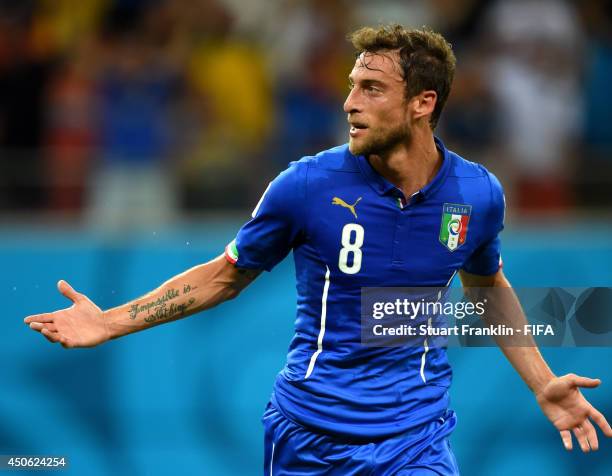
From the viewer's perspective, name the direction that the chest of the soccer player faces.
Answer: toward the camera

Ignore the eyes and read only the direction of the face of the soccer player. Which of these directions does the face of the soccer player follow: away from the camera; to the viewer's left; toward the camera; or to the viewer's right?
to the viewer's left
